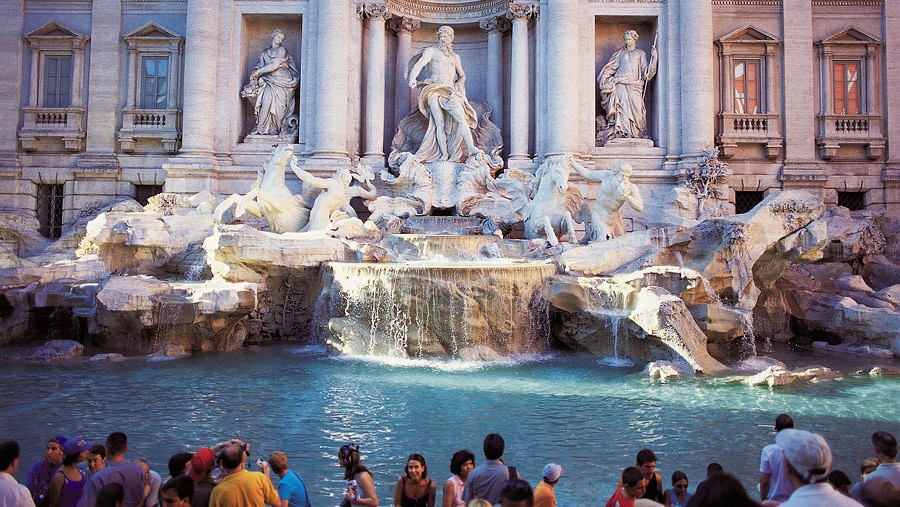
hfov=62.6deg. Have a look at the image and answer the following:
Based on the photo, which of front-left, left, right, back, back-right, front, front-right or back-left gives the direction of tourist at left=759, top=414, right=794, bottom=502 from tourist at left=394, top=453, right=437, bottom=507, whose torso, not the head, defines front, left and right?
left

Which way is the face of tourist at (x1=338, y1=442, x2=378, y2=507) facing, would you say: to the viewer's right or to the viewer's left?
to the viewer's left

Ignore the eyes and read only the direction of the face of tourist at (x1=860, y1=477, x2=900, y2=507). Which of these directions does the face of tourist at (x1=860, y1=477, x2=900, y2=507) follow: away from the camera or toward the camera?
away from the camera

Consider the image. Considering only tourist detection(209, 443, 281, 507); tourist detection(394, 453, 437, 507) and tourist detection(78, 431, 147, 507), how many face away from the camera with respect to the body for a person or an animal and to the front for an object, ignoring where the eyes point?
2

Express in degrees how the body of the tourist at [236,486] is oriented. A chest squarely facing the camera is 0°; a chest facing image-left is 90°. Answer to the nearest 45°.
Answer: approximately 180°

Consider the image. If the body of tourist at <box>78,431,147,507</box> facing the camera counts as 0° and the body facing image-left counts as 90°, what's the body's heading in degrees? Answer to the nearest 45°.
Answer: approximately 180°

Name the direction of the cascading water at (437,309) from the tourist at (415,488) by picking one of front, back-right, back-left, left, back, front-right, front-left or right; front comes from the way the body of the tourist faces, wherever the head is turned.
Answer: back

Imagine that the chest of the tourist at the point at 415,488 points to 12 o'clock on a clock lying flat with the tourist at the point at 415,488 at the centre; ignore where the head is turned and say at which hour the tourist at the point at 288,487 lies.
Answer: the tourist at the point at 288,487 is roughly at 3 o'clock from the tourist at the point at 415,488.

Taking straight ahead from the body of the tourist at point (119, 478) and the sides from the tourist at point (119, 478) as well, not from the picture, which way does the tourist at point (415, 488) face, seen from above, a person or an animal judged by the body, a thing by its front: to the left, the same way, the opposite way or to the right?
the opposite way

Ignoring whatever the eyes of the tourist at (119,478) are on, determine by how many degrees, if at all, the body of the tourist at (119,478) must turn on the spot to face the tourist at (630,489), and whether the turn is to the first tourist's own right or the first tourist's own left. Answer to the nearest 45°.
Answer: approximately 135° to the first tourist's own right

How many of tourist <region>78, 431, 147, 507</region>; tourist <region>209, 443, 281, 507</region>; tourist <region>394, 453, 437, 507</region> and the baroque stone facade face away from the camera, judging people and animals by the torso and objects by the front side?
2

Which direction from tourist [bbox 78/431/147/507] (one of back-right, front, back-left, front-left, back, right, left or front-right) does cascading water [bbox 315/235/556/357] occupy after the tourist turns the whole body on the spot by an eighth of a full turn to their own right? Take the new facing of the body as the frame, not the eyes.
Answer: front

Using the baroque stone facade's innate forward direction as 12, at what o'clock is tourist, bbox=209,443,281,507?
The tourist is roughly at 12 o'clock from the baroque stone facade.

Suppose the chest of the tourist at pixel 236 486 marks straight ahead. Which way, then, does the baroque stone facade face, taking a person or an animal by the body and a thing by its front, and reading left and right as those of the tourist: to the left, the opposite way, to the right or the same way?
the opposite way
